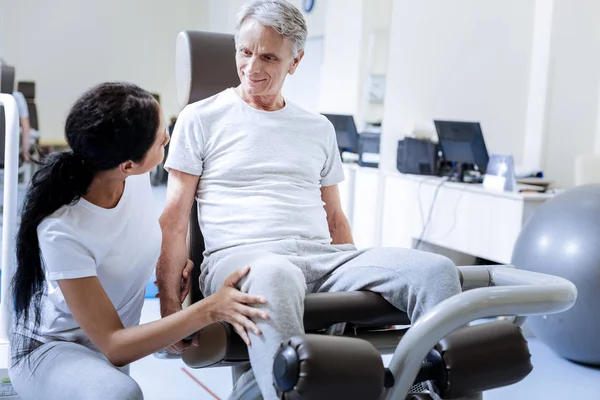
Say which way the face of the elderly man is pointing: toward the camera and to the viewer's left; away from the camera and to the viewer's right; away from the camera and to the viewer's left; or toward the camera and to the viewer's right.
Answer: toward the camera and to the viewer's left

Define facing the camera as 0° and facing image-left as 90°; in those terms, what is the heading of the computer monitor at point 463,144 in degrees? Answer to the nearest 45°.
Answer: approximately 45°

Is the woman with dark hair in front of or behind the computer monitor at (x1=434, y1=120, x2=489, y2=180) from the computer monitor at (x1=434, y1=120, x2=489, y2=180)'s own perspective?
in front

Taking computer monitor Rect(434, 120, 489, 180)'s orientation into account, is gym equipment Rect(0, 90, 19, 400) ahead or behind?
ahead

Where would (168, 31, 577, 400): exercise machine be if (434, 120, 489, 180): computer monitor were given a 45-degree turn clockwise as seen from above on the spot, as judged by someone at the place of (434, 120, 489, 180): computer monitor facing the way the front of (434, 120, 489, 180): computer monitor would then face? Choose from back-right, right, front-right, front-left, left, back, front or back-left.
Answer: left
